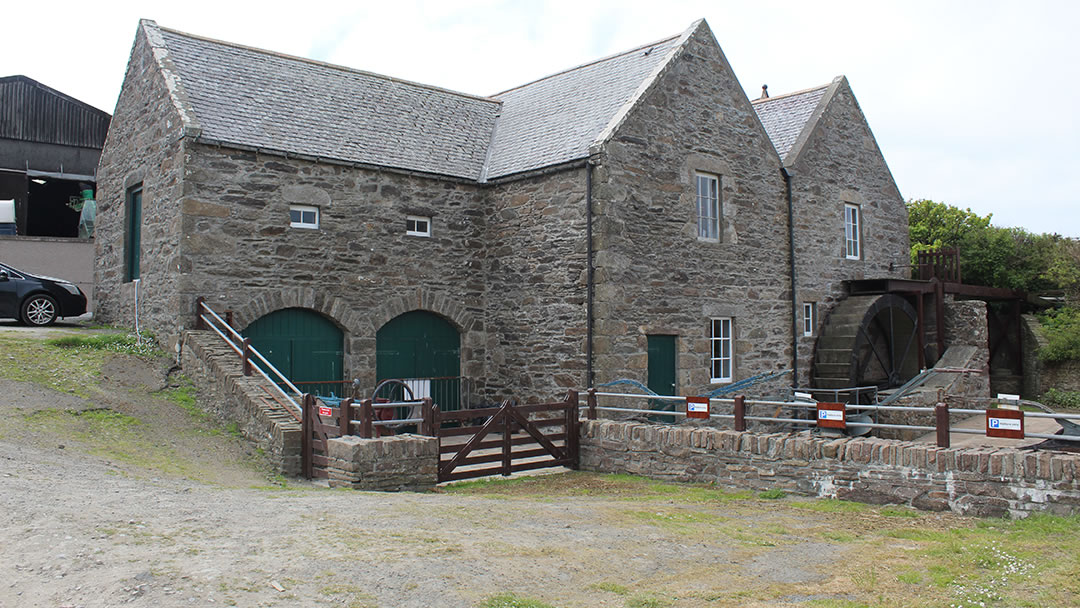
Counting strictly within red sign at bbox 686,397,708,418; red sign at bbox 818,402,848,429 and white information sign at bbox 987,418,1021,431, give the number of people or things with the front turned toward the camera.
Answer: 3

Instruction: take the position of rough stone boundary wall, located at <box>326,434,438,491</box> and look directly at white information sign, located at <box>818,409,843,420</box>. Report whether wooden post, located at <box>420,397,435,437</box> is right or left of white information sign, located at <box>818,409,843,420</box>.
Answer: left

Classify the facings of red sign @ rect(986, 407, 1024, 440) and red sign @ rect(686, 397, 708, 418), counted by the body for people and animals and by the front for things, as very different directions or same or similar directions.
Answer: same or similar directions

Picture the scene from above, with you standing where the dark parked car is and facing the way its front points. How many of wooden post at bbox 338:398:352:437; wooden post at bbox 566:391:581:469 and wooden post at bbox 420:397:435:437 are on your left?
0

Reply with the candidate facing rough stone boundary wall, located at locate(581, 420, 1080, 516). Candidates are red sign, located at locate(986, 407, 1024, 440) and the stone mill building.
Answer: the stone mill building

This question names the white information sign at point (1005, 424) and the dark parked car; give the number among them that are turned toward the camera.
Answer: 1

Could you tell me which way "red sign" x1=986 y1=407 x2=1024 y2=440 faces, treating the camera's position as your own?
facing the viewer

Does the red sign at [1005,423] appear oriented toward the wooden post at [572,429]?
no

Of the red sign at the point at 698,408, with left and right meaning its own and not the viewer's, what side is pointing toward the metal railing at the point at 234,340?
right

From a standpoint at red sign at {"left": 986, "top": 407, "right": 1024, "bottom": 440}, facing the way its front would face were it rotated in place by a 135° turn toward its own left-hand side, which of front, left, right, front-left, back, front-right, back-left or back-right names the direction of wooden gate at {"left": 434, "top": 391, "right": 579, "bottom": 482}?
back-left

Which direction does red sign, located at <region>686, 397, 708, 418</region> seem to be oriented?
toward the camera

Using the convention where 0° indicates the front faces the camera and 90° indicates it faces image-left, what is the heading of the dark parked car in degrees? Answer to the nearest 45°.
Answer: approximately 270°

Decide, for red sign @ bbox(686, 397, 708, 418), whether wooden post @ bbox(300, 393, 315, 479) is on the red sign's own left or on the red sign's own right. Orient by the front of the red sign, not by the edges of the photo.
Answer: on the red sign's own right

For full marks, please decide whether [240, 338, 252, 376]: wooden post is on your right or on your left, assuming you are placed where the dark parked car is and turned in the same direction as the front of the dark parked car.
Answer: on your right

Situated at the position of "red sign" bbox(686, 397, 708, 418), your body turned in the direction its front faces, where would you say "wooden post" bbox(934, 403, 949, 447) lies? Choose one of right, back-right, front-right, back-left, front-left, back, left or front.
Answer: front-left
